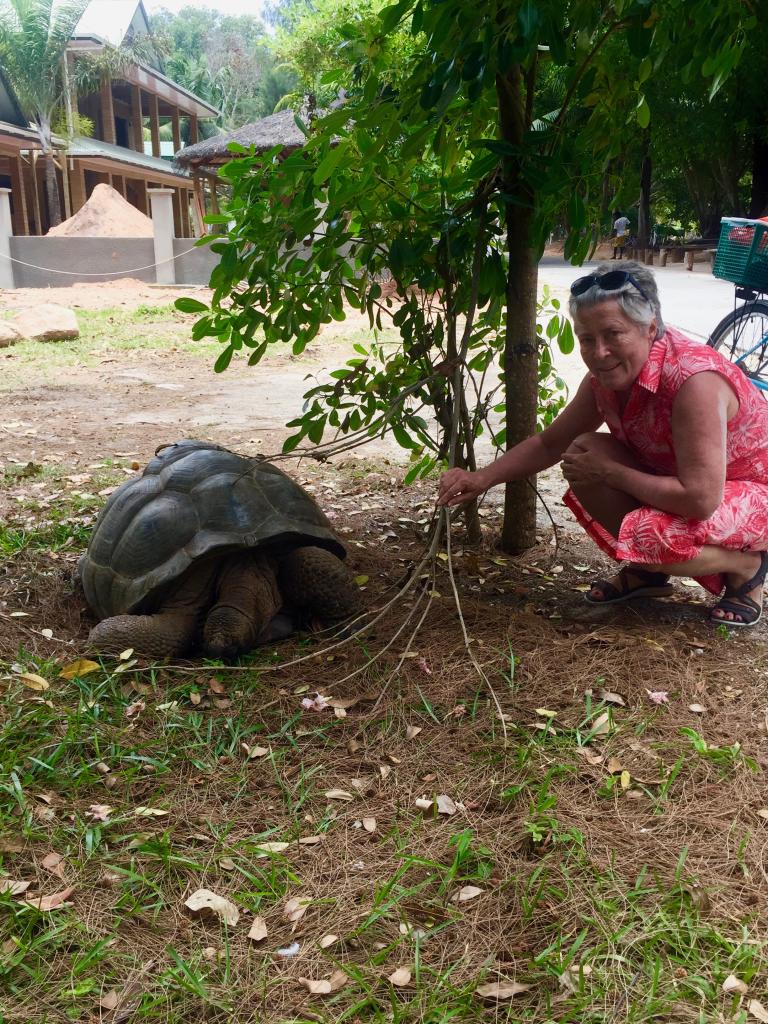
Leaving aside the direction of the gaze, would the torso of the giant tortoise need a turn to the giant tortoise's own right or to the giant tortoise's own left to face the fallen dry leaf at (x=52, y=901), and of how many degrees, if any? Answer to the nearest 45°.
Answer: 0° — it already faces it

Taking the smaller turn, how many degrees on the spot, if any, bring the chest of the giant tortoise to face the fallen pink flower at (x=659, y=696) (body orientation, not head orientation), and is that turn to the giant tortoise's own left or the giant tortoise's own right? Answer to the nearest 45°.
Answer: approximately 45° to the giant tortoise's own left

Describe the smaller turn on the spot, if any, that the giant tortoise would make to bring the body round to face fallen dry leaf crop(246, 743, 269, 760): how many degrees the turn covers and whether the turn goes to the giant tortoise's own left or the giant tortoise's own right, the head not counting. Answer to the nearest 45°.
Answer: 0° — it already faces it

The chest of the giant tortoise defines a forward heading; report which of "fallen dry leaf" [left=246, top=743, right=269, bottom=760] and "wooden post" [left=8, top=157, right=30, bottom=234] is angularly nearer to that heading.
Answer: the fallen dry leaf

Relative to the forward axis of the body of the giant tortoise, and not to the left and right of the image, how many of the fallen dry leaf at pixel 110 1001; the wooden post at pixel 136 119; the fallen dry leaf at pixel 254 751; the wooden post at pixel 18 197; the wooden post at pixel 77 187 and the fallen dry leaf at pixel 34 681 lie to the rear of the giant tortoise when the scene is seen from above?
3

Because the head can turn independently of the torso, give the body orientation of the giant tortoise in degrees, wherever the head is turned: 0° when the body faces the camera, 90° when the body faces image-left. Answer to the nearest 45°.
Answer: approximately 0°

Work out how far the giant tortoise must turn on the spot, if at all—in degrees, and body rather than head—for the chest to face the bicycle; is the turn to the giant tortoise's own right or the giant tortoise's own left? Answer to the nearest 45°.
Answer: approximately 135° to the giant tortoise's own left

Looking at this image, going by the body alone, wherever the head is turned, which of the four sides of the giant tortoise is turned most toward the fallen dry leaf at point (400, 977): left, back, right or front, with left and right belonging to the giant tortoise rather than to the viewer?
front

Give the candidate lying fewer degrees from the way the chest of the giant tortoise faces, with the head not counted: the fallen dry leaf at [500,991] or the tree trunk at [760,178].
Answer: the fallen dry leaf

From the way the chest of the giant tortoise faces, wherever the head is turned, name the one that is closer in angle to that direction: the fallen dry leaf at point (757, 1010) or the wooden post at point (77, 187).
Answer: the fallen dry leaf

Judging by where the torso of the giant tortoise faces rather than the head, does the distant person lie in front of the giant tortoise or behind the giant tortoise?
behind

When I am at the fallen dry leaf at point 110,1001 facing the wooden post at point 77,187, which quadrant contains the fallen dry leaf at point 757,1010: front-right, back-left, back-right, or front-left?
back-right

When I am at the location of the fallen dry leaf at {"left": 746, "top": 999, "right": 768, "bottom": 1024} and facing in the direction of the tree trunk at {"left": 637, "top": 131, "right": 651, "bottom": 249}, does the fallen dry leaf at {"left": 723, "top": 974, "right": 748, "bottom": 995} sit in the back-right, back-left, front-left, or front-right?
front-left

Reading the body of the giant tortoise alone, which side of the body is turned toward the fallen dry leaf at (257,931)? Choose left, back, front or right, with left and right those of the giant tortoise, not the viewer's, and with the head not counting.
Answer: front

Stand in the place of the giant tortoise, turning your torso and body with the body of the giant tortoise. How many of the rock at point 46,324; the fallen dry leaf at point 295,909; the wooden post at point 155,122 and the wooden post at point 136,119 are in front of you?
1

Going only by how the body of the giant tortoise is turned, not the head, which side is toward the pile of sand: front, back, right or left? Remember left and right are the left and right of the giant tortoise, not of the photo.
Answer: back

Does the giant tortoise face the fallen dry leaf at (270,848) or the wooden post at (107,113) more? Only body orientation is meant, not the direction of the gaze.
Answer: the fallen dry leaf

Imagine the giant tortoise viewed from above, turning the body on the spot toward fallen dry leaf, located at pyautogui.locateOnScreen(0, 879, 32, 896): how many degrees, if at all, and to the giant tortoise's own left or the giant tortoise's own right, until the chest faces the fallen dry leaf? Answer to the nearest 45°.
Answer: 0° — it already faces it

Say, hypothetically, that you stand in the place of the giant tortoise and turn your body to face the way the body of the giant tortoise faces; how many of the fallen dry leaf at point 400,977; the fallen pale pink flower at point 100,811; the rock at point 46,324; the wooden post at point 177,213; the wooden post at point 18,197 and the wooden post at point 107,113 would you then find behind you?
4
